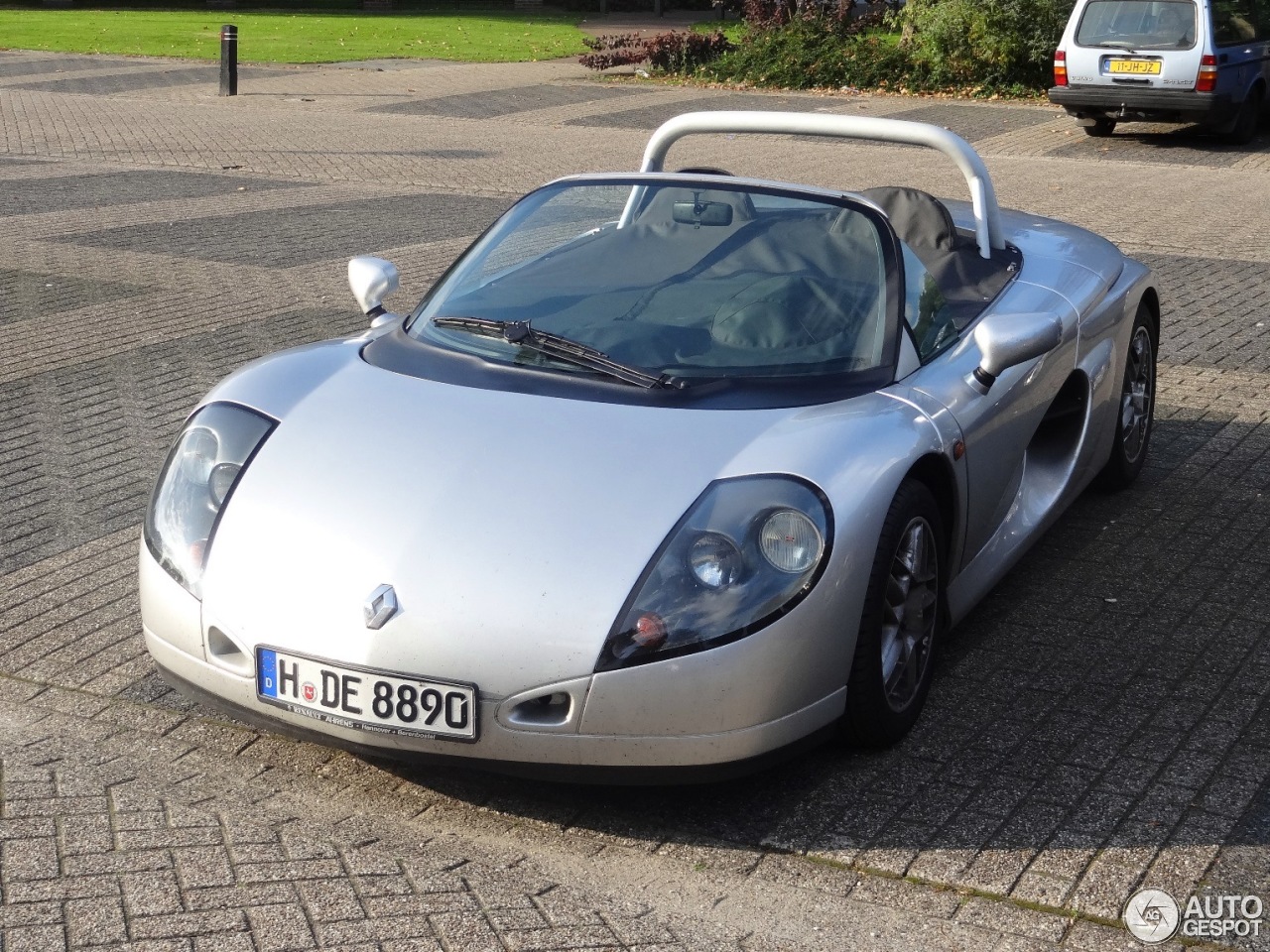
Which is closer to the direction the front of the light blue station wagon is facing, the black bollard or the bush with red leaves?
the bush with red leaves

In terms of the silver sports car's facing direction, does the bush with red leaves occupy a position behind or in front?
behind

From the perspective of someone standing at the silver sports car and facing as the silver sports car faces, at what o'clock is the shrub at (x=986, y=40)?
The shrub is roughly at 5 o'clock from the silver sports car.

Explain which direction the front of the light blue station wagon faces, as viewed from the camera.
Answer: facing away from the viewer and to the right of the viewer

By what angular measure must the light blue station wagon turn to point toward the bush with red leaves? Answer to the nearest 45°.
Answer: approximately 90° to its left

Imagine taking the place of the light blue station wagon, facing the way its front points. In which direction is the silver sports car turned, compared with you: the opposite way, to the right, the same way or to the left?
the opposite way

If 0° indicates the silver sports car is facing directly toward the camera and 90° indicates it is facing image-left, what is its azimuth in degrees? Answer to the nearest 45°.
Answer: approximately 45°

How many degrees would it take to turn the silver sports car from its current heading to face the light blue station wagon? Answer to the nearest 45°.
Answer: approximately 135° to its right

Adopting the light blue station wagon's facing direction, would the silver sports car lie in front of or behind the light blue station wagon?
behind

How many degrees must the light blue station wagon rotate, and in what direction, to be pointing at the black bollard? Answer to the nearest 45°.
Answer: approximately 135° to its left

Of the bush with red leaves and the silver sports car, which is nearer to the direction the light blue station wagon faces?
the bush with red leaves
